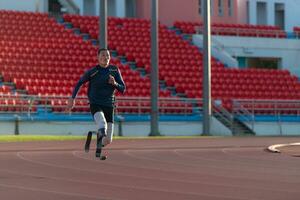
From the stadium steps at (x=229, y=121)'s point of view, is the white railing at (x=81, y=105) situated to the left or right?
on its right

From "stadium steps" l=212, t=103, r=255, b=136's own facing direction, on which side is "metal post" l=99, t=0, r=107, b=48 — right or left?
on its right

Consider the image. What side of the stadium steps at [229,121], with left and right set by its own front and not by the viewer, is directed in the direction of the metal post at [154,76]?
right

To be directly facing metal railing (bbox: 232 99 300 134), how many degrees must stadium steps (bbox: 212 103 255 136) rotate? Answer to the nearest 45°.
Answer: approximately 90° to its left

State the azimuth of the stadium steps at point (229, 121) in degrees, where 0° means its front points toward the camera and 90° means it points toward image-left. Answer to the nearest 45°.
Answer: approximately 315°
